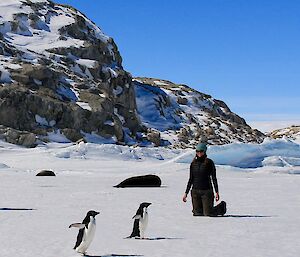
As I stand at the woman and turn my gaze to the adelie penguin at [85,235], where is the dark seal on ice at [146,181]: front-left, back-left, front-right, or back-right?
back-right

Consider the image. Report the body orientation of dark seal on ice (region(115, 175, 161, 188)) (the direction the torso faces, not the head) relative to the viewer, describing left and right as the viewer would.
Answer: facing to the right of the viewer

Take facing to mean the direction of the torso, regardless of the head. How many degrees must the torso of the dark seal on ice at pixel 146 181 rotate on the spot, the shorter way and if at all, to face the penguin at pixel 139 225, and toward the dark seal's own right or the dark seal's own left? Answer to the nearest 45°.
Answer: approximately 90° to the dark seal's own right

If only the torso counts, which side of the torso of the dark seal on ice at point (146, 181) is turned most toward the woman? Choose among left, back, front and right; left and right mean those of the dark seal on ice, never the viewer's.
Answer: right

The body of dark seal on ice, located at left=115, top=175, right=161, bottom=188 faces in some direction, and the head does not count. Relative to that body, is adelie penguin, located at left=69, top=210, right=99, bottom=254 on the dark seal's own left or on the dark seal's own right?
on the dark seal's own right
